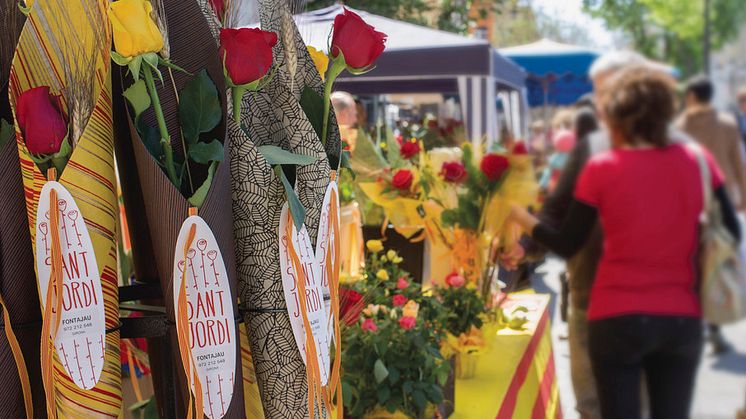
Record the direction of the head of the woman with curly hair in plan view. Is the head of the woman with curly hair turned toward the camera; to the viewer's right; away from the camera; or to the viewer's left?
away from the camera

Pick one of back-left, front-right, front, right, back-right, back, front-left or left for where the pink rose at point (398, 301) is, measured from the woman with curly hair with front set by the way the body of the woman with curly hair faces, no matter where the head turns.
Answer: back-left

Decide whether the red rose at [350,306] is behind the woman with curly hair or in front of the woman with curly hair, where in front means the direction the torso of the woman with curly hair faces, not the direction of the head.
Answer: behind

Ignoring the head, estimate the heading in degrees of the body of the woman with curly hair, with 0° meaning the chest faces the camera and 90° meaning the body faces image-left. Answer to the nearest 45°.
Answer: approximately 180°

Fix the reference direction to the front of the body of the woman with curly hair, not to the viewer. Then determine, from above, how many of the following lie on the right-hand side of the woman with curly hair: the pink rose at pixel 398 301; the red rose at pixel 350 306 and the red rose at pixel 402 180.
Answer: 0

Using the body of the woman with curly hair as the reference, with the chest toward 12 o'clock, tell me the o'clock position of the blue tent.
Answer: The blue tent is roughly at 12 o'clock from the woman with curly hair.

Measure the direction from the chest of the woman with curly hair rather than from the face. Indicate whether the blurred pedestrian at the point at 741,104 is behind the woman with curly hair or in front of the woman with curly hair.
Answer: in front
